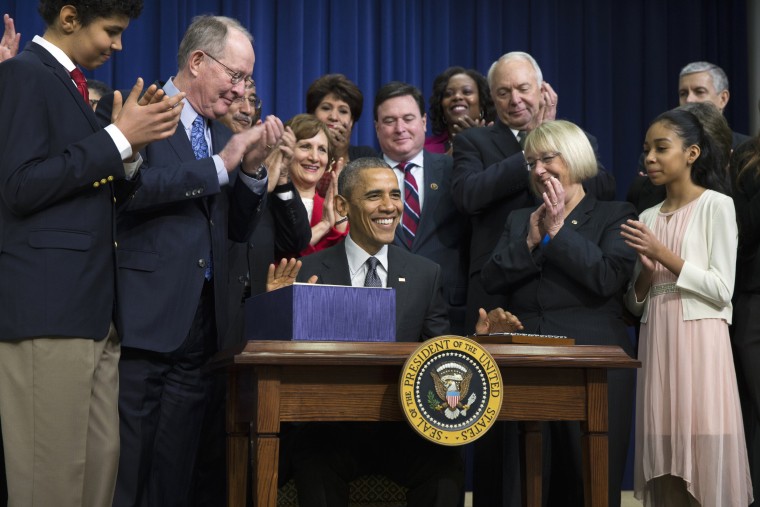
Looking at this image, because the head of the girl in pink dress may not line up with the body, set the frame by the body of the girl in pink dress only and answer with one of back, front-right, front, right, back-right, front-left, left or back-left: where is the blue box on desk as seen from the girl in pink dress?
front

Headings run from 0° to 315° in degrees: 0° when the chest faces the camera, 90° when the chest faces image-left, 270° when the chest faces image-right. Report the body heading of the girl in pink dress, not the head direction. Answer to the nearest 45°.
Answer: approximately 45°

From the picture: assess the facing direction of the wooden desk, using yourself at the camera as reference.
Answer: facing the viewer

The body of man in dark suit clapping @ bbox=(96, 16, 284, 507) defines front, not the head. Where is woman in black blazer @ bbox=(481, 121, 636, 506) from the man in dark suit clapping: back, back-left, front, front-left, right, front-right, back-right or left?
front-left

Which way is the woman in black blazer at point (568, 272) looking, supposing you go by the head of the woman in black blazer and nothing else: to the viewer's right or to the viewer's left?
to the viewer's left

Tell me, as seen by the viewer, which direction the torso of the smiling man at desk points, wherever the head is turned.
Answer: toward the camera

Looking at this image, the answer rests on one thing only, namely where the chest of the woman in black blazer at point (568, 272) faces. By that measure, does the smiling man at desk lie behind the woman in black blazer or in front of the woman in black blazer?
in front

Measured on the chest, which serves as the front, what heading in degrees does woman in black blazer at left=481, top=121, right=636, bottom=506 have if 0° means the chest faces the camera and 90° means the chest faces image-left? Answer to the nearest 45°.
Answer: approximately 45°
